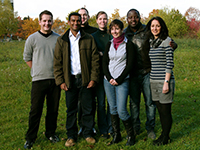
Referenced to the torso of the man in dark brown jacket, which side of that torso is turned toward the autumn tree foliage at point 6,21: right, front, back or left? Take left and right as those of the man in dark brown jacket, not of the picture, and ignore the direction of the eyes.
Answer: back

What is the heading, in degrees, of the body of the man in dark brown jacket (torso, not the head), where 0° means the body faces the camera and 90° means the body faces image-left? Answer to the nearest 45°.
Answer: approximately 0°

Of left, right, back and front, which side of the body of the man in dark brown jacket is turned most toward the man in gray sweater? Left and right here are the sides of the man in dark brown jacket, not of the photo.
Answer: right

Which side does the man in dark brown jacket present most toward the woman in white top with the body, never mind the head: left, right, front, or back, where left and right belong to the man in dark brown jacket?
left

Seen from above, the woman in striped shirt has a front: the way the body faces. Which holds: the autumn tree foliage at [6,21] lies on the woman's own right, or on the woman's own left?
on the woman's own right

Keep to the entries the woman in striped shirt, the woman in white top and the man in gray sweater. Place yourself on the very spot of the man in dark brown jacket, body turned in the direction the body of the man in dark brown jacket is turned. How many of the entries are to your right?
1

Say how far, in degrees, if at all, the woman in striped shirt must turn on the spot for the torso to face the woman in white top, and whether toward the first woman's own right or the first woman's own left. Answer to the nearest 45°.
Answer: approximately 45° to the first woman's own right

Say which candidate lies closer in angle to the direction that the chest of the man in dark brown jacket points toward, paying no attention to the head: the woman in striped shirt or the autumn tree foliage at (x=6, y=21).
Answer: the woman in striped shirt

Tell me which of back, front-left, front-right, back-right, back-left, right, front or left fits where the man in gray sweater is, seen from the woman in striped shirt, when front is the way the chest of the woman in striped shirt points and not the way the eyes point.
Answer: front-right

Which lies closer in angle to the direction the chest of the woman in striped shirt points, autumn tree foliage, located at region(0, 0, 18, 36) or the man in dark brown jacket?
the man in dark brown jacket

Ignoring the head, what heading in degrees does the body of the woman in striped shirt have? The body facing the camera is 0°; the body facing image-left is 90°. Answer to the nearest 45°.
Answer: approximately 45°

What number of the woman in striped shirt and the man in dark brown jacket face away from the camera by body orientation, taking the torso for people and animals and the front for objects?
0
